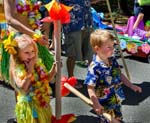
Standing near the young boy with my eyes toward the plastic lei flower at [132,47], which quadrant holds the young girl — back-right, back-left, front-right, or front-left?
back-left

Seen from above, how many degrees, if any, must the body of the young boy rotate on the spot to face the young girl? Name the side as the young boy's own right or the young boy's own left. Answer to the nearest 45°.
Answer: approximately 135° to the young boy's own right

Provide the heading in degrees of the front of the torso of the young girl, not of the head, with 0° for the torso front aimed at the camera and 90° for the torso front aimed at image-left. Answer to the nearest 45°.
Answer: approximately 315°

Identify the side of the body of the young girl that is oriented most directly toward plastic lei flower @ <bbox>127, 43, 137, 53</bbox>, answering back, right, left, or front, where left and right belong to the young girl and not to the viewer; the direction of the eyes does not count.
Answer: left

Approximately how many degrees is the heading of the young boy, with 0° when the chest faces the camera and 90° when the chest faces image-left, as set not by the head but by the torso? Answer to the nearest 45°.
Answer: approximately 315°

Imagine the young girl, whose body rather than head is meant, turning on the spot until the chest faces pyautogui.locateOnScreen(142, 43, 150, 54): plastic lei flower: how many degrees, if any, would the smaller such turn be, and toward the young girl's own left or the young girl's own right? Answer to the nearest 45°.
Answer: approximately 90° to the young girl's own left
